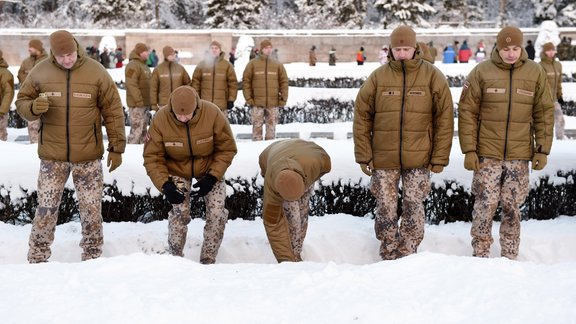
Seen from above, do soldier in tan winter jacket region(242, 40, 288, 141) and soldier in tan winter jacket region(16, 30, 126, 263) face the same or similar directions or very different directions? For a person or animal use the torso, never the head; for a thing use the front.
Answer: same or similar directions

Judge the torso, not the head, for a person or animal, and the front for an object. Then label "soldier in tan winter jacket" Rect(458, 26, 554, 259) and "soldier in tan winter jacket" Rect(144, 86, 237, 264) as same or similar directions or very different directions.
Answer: same or similar directions

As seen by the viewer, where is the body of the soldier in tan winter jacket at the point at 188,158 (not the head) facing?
toward the camera

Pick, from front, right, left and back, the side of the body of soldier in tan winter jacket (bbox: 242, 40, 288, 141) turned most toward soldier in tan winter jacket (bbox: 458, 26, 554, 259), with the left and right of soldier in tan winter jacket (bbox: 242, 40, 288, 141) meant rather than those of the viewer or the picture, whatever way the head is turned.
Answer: front

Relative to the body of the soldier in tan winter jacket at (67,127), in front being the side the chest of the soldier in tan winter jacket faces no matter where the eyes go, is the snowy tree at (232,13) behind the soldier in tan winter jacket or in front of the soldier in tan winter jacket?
behind

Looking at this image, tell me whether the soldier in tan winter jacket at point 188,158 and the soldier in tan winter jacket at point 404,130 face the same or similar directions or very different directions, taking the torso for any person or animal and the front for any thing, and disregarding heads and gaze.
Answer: same or similar directions

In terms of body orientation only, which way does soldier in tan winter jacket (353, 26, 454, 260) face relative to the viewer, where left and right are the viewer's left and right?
facing the viewer

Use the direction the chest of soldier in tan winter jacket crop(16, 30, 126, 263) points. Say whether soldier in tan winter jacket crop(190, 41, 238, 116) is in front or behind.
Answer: behind

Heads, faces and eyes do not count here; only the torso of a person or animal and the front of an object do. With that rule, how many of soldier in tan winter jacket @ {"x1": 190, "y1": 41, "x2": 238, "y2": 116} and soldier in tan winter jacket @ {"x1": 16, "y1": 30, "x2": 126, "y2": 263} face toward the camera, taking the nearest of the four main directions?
2

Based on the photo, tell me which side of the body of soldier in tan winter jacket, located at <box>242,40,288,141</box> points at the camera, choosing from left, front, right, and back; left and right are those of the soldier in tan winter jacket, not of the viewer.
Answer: front
